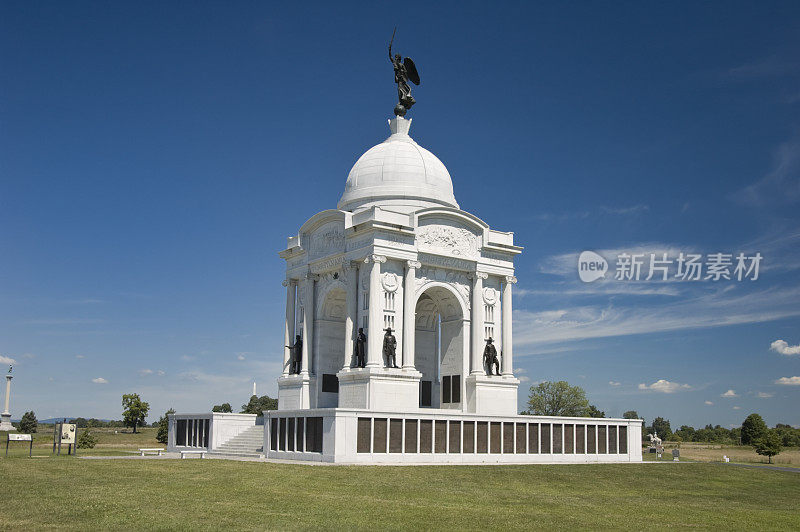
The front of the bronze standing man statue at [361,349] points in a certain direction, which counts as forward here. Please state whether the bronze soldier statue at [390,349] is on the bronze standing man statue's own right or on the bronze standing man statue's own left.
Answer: on the bronze standing man statue's own left

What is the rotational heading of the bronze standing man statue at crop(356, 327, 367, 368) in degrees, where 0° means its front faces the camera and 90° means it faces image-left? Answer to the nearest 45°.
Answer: approximately 45°
